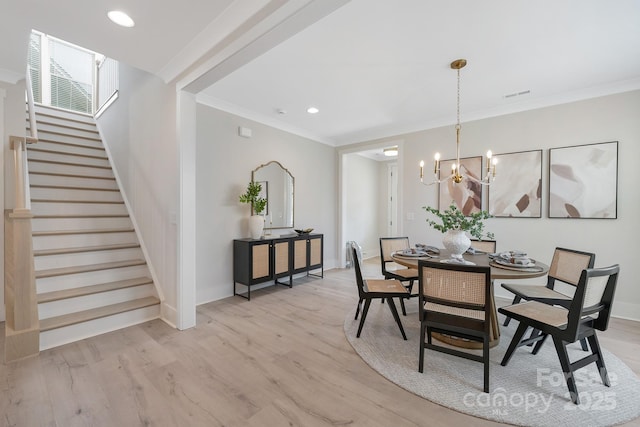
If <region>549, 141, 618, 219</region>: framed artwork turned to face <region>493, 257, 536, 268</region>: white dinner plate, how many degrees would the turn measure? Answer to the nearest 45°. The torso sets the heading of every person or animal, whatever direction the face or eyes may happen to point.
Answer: approximately 45° to its left

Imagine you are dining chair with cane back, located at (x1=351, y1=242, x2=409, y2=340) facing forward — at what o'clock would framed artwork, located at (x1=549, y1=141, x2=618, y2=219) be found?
The framed artwork is roughly at 11 o'clock from the dining chair with cane back.

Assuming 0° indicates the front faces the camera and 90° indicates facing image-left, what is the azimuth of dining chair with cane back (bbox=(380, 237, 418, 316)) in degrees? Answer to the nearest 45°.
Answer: approximately 315°

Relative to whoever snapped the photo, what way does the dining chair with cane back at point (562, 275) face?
facing the viewer and to the left of the viewer

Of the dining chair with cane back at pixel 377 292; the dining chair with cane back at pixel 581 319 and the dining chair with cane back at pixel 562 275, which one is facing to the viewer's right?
the dining chair with cane back at pixel 377 292

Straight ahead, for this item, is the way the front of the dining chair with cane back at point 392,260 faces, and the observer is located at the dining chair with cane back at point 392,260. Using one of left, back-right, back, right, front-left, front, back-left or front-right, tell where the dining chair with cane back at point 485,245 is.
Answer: front-left

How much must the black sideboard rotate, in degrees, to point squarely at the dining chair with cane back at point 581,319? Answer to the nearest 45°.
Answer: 0° — it already faces it

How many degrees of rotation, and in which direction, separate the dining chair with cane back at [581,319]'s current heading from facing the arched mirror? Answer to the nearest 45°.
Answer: approximately 45° to its left

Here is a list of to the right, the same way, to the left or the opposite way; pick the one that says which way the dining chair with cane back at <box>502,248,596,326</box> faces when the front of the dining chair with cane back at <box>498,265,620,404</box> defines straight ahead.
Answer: to the left

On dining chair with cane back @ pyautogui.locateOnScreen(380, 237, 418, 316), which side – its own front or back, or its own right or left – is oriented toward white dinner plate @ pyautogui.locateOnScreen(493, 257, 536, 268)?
front

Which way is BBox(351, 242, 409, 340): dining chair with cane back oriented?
to the viewer's right

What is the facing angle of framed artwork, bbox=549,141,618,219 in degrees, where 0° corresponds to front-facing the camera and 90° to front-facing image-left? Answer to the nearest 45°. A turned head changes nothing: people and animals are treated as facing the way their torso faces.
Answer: approximately 45°

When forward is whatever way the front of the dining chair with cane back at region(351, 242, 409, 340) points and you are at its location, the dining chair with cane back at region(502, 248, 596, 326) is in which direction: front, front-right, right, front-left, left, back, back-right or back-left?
front

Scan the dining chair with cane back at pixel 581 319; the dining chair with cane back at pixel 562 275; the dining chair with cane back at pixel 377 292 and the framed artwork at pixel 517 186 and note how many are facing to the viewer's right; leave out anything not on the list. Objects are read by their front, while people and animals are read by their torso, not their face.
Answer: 1

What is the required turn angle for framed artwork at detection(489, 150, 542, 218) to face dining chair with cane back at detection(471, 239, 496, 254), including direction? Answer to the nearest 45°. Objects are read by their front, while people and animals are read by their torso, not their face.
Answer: approximately 45° to its left

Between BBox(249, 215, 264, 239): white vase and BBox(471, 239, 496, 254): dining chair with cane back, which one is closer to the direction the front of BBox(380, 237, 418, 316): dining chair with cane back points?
the dining chair with cane back

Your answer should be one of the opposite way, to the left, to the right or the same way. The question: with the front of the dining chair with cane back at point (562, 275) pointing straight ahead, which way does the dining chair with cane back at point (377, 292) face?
the opposite way
